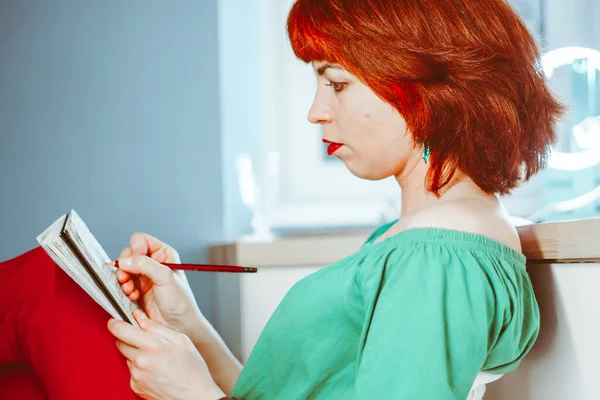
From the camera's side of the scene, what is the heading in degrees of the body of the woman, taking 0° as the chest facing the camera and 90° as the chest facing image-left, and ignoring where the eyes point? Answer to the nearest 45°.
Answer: approximately 90°

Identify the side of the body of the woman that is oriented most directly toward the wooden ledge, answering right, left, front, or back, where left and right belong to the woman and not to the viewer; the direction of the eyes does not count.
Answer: right

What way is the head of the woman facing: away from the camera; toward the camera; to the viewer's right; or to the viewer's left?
to the viewer's left
